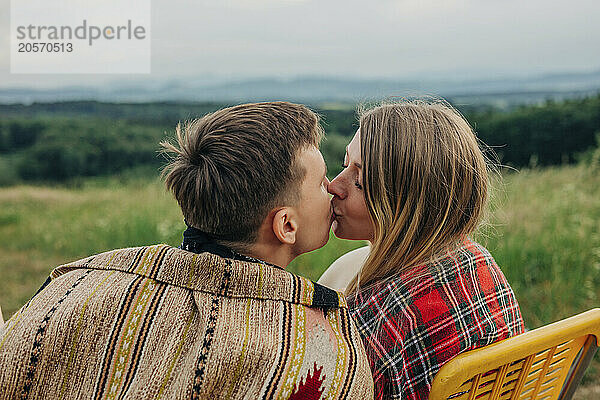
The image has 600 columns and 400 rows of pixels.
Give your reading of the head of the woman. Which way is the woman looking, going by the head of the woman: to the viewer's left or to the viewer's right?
to the viewer's left

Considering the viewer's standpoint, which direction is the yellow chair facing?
facing away from the viewer and to the left of the viewer

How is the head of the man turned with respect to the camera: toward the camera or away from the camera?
away from the camera
